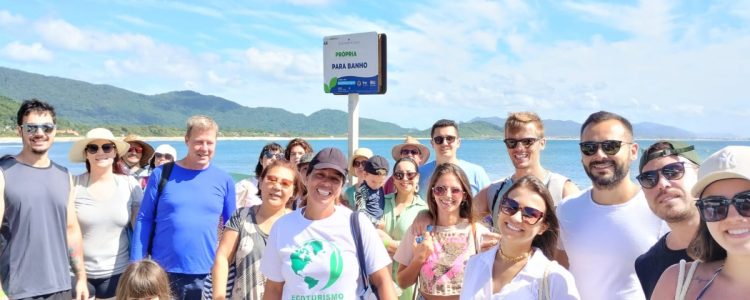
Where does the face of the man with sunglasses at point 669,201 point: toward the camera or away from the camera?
toward the camera

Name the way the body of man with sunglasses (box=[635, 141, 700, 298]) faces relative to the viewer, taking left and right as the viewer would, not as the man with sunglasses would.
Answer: facing the viewer and to the left of the viewer

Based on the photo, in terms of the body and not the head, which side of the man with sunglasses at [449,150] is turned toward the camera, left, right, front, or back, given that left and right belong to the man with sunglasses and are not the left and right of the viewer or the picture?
front

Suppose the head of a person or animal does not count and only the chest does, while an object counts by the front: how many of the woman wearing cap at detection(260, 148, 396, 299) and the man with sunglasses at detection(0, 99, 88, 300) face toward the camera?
2

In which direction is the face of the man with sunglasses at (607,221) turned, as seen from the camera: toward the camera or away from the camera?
toward the camera

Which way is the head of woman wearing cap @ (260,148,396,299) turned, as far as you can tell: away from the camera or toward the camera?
toward the camera

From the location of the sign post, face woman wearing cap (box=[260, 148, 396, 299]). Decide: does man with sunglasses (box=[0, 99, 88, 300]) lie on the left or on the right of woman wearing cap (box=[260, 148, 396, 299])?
right

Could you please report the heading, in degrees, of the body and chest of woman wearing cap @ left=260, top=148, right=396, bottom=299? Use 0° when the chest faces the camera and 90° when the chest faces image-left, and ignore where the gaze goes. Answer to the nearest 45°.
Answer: approximately 0°

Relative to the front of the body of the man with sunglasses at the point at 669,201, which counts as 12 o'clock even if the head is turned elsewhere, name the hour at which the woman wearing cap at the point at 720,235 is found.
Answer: The woman wearing cap is roughly at 10 o'clock from the man with sunglasses.

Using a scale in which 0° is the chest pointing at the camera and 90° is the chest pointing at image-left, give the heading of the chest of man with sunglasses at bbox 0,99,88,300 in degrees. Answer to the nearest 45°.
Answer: approximately 0°

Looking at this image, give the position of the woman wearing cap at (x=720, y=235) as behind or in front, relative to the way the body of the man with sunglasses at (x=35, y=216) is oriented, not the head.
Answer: in front

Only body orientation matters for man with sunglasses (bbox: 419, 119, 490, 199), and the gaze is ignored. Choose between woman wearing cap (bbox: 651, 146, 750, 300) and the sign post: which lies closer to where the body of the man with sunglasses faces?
the woman wearing cap

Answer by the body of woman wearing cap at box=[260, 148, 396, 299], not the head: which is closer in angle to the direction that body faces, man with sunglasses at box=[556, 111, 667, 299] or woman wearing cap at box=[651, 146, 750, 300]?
the woman wearing cap
